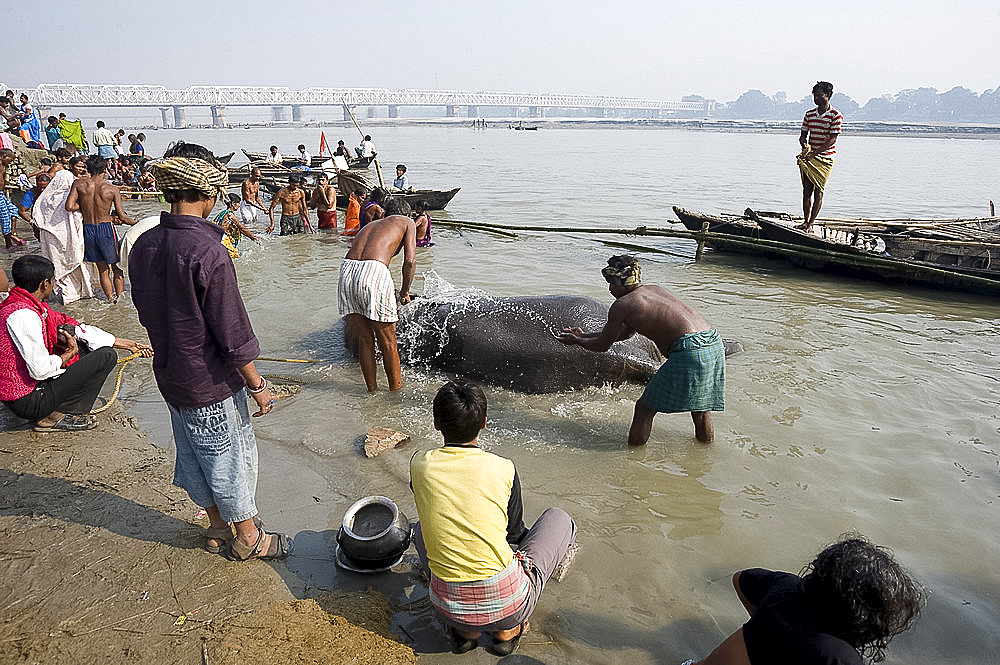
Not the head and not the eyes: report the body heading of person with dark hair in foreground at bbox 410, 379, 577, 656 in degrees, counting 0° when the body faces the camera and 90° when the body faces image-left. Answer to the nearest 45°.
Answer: approximately 180°

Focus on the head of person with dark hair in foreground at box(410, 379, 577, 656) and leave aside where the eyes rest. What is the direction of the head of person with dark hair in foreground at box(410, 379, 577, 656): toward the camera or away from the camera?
away from the camera

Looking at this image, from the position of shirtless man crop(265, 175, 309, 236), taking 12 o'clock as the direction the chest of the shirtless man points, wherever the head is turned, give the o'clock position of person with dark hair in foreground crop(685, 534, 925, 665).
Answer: The person with dark hair in foreground is roughly at 12 o'clock from the shirtless man.

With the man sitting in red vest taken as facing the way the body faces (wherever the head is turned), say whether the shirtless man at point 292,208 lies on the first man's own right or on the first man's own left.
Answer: on the first man's own left

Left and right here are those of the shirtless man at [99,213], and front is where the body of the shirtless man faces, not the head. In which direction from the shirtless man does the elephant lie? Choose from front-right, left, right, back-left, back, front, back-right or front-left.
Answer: back-right

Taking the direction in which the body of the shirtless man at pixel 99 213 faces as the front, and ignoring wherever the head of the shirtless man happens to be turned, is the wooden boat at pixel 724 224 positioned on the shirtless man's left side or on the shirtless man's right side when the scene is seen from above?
on the shirtless man's right side

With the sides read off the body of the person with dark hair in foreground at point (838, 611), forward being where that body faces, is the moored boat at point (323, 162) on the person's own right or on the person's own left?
on the person's own left

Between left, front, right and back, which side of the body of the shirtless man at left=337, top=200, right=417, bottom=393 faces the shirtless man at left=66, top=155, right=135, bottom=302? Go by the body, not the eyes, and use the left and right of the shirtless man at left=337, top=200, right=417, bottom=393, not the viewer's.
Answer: left

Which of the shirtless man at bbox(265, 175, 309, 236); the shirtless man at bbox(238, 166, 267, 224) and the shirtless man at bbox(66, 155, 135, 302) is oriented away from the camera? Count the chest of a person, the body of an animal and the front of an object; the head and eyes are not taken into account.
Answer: the shirtless man at bbox(66, 155, 135, 302)

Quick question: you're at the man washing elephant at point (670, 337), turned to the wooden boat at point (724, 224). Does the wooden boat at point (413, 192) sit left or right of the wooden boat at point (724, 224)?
left

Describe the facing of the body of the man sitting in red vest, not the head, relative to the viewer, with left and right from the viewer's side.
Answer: facing to the right of the viewer

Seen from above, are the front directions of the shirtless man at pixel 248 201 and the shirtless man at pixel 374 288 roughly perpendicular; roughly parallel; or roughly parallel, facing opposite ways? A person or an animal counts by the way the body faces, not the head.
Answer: roughly perpendicular

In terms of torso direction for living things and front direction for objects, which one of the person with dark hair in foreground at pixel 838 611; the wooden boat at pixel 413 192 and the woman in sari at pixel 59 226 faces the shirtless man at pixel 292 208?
the woman in sari

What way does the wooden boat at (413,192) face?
to the viewer's right
